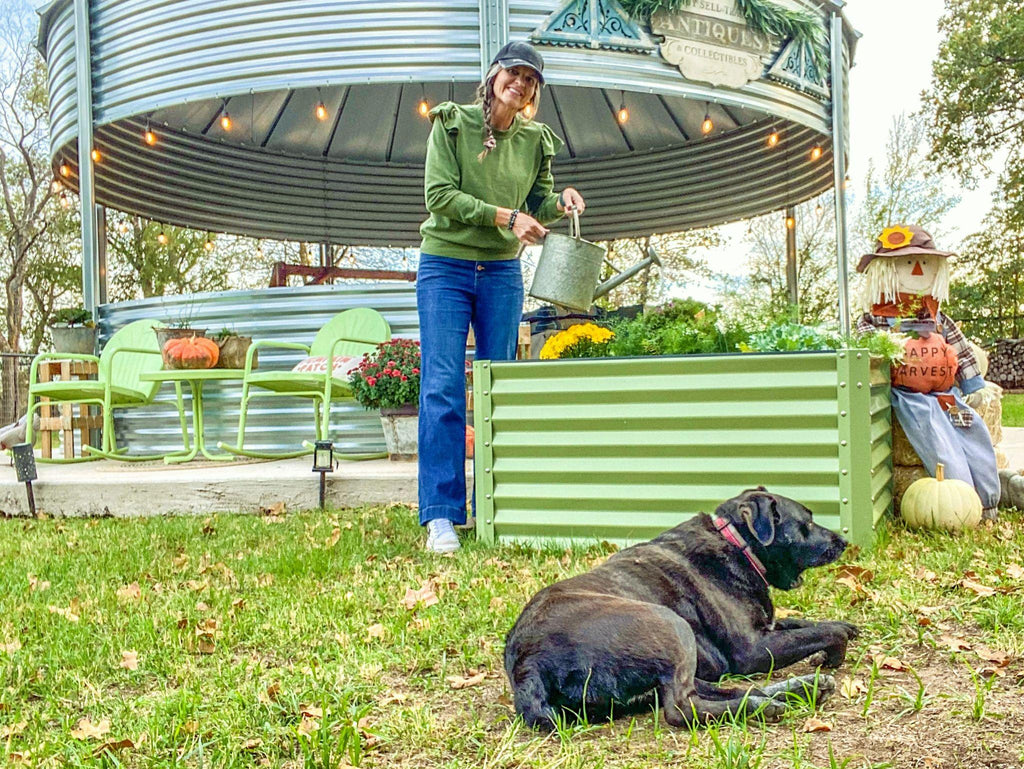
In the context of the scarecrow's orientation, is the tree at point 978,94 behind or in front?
behind

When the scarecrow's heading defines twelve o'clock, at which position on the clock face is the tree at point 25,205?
The tree is roughly at 4 o'clock from the scarecrow.

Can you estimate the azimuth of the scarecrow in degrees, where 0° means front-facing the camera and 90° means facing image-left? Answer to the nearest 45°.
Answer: approximately 0°

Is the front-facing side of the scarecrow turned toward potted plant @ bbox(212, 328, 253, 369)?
no

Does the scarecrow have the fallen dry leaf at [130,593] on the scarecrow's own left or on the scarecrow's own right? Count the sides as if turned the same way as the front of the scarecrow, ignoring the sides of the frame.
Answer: on the scarecrow's own right

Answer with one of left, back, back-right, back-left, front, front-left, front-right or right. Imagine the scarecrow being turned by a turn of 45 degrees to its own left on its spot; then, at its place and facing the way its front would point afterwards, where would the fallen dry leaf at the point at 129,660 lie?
right

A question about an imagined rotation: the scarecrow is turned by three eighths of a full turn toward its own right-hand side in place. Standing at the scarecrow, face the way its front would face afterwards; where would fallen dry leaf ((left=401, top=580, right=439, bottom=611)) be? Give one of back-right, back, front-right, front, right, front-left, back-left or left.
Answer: left

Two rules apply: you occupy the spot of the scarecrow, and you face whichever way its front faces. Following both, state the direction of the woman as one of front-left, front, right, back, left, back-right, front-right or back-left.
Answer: front-right

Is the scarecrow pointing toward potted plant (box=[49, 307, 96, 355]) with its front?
no

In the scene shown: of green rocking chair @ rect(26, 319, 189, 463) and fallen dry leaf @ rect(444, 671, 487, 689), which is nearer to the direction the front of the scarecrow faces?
the fallen dry leaf

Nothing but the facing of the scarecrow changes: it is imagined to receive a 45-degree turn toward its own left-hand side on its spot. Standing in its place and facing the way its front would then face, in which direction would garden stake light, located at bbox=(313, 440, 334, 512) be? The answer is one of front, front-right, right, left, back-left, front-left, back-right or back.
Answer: back-right

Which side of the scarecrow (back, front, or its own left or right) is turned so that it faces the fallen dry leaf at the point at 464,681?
front

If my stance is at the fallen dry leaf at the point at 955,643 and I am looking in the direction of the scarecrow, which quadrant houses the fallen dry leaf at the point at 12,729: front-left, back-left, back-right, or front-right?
back-left

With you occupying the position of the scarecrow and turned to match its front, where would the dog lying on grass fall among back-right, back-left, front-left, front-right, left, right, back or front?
front

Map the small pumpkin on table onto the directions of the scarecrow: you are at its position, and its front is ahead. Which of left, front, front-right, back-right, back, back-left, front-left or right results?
right

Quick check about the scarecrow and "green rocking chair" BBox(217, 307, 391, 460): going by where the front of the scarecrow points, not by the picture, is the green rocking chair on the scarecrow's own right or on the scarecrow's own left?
on the scarecrow's own right

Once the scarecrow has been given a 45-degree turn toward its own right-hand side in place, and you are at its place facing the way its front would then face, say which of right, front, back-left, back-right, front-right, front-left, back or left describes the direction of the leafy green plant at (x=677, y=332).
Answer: front

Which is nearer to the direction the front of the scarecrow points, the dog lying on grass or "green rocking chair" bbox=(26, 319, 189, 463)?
the dog lying on grass

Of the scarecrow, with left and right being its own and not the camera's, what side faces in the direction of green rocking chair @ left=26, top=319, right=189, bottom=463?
right
